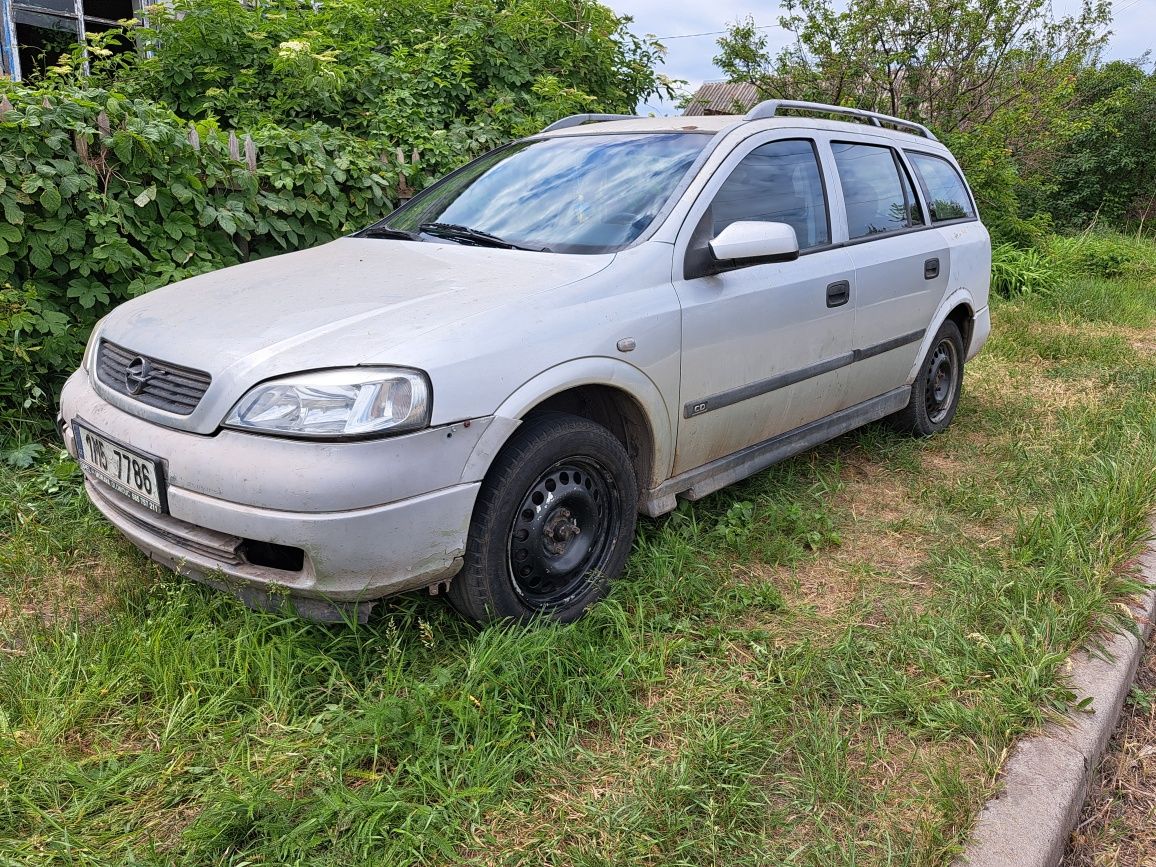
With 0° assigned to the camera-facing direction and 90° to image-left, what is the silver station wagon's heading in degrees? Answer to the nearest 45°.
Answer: approximately 45°

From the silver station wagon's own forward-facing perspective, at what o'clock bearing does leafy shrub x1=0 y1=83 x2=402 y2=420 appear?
The leafy shrub is roughly at 3 o'clock from the silver station wagon.

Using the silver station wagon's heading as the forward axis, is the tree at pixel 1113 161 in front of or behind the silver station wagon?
behind

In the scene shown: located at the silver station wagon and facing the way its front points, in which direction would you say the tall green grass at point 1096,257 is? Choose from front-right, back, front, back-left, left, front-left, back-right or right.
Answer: back

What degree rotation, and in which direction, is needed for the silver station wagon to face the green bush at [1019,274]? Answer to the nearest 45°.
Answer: approximately 180°

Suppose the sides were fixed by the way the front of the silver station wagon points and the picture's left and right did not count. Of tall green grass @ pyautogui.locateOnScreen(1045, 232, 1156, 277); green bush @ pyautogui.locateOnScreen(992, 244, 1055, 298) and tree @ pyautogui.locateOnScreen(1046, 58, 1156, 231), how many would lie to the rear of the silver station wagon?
3

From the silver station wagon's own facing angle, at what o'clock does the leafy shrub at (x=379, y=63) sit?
The leafy shrub is roughly at 4 o'clock from the silver station wagon.

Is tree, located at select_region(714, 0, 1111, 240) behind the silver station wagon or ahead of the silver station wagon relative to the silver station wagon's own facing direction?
behind
